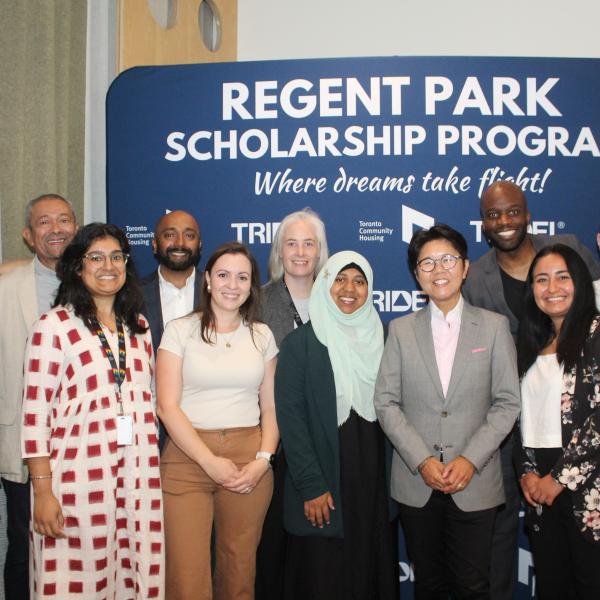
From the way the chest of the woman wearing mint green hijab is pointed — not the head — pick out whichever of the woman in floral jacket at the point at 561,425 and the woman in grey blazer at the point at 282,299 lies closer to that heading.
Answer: the woman in floral jacket

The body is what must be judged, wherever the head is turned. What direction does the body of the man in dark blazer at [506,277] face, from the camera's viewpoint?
toward the camera

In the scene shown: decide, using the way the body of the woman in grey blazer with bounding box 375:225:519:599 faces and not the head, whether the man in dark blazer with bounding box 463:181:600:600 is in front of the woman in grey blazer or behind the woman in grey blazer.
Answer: behind

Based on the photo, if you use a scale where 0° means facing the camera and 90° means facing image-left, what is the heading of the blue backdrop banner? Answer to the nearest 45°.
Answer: approximately 0°

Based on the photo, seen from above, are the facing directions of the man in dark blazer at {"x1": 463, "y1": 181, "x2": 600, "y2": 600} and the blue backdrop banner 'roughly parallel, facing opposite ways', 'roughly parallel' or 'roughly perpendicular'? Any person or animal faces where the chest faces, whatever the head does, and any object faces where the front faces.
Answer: roughly parallel

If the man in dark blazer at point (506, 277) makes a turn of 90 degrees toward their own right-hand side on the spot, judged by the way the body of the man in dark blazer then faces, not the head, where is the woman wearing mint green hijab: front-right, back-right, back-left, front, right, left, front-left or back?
front-left

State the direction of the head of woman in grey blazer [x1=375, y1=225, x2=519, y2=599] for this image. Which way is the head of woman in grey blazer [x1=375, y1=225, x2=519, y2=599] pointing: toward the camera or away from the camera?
toward the camera

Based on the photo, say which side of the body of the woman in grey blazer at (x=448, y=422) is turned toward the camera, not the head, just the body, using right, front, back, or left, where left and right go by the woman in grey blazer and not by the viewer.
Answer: front

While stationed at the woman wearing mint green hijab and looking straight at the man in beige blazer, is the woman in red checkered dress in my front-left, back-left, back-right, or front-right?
front-left

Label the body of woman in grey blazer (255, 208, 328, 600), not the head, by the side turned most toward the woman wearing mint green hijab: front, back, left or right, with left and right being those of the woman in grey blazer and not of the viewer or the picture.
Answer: front

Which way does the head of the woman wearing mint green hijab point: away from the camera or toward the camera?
toward the camera

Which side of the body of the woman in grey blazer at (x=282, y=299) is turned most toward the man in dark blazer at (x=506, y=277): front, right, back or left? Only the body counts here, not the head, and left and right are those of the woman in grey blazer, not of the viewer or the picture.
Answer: left
